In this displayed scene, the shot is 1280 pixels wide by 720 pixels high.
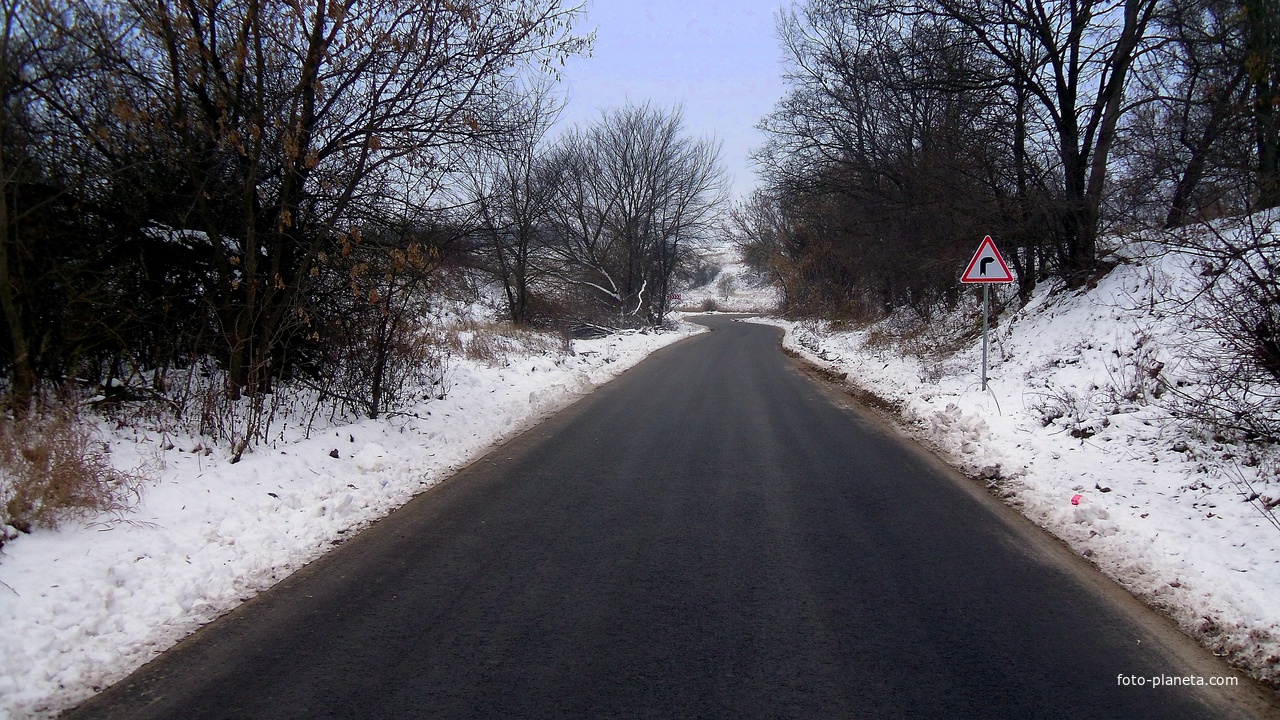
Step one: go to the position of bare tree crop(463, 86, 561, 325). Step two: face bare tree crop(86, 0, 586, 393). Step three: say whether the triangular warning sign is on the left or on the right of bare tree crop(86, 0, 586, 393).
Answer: left

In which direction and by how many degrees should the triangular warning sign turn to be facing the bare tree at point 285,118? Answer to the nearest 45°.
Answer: approximately 45° to its right

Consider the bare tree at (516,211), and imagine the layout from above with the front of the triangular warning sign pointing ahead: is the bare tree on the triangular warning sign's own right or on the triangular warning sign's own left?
on the triangular warning sign's own right

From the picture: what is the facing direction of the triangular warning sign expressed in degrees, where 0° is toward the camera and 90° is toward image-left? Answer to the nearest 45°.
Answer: approximately 0°
